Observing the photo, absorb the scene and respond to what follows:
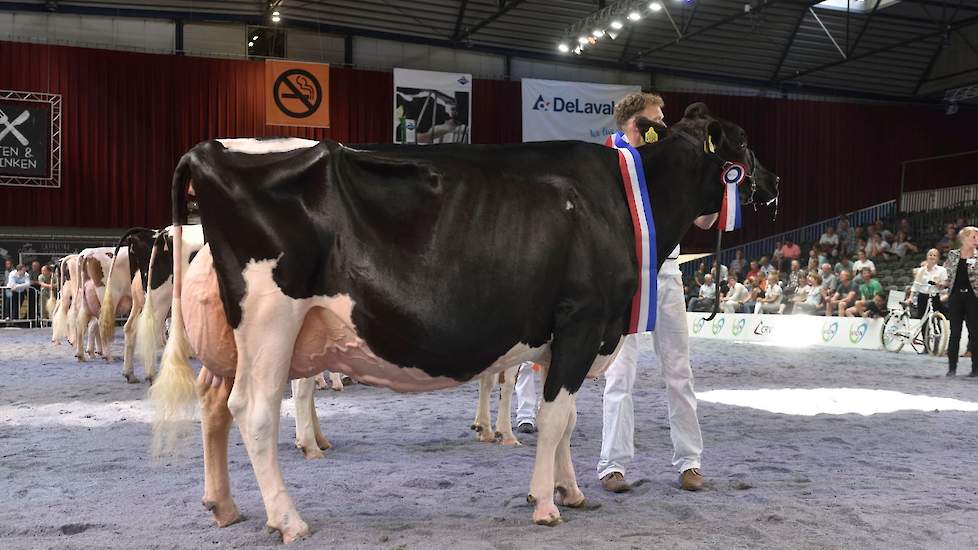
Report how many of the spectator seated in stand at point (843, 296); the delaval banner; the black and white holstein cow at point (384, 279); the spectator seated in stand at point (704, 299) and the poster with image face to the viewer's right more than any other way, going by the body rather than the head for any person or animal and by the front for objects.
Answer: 1

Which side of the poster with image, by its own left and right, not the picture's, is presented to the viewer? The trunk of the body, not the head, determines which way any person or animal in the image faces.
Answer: front

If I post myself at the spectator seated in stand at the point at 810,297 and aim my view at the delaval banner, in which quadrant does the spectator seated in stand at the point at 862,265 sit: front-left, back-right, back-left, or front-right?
front-right

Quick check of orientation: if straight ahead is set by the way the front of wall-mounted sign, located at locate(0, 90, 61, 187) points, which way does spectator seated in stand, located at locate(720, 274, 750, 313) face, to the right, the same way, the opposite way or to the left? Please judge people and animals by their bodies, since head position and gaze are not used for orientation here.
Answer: to the right

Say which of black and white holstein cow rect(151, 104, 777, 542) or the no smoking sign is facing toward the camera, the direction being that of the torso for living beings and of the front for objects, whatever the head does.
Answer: the no smoking sign

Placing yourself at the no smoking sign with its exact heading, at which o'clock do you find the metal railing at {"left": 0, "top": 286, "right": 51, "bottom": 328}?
The metal railing is roughly at 3 o'clock from the no smoking sign.

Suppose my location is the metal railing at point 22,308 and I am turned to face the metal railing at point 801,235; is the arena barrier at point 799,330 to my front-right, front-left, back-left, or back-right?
front-right

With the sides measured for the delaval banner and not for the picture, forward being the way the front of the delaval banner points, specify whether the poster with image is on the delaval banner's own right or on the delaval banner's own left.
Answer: on the delaval banner's own right

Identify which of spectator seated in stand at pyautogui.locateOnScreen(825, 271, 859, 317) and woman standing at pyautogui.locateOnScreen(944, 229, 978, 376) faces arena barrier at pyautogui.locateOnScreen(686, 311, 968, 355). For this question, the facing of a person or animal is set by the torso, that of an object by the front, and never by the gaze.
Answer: the spectator seated in stand

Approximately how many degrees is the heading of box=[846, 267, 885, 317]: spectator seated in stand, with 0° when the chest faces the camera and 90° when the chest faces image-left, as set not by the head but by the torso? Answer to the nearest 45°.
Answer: approximately 45°

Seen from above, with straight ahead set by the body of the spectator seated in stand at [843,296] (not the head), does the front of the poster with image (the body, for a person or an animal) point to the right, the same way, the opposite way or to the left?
to the left

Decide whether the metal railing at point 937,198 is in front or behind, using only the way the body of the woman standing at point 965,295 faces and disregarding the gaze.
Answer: behind

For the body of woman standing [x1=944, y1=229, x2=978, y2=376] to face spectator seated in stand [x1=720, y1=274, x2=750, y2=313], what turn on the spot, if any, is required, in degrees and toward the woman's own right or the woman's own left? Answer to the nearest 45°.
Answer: approximately 135° to the woman's own right

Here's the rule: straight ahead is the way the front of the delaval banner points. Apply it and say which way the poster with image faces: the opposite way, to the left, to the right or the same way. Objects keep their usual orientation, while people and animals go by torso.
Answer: the same way

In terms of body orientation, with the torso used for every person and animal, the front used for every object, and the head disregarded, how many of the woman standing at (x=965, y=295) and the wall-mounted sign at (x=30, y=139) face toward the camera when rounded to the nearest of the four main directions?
2

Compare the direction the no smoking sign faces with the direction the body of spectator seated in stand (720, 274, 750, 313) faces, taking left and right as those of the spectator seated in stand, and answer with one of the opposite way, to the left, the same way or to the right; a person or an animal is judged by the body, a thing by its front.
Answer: to the left

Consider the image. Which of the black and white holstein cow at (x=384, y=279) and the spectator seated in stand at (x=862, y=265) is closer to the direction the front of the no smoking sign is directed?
the black and white holstein cow

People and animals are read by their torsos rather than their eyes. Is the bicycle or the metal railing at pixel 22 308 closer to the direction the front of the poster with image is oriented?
the bicycle

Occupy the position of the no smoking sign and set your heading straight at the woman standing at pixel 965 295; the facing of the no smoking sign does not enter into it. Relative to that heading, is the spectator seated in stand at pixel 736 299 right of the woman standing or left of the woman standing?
left
